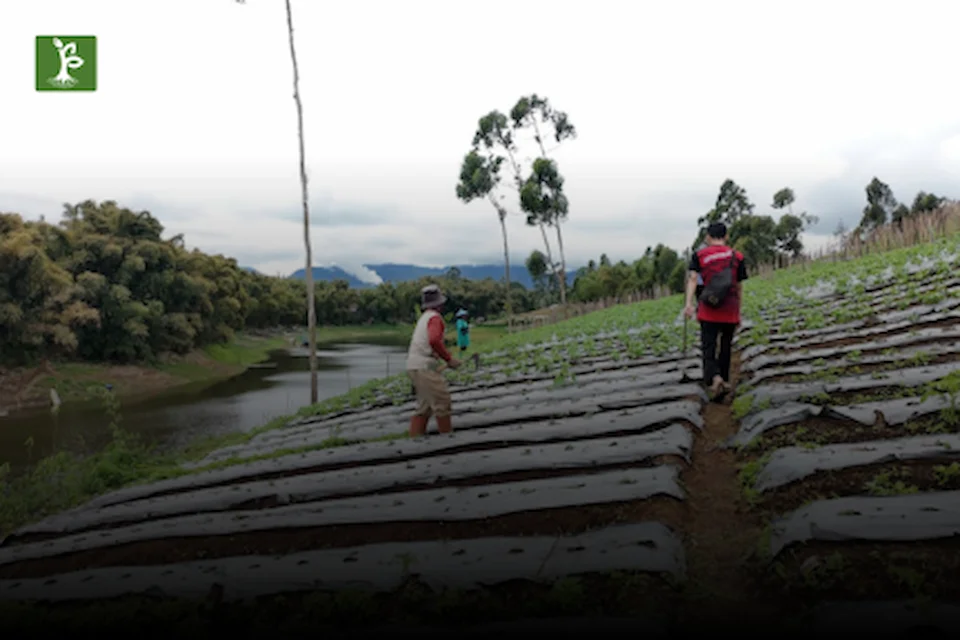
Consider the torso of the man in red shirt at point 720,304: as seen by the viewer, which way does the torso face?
away from the camera

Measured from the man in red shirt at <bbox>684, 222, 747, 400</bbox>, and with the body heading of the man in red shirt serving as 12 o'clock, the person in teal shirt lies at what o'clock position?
The person in teal shirt is roughly at 11 o'clock from the man in red shirt.

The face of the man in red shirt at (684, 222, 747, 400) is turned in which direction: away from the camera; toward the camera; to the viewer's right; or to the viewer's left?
away from the camera

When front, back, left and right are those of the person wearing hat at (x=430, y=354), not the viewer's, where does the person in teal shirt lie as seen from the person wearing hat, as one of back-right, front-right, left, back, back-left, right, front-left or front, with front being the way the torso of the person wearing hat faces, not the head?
front-left

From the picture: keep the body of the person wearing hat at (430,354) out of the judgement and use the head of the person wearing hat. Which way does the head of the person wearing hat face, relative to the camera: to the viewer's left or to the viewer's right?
to the viewer's right

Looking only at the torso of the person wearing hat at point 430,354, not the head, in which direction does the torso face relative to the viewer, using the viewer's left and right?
facing away from the viewer and to the right of the viewer
